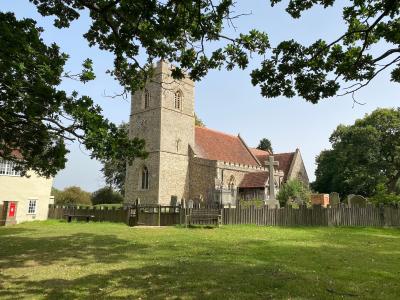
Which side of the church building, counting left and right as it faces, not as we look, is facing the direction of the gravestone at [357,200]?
left

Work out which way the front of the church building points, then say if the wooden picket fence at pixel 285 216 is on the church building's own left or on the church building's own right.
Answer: on the church building's own left

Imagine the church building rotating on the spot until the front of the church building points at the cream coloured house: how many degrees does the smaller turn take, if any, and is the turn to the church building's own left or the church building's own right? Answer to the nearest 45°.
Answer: approximately 90° to the church building's own right

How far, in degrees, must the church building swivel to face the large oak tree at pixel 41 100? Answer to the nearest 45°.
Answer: approximately 45° to its right

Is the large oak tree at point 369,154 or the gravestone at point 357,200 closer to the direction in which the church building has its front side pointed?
the gravestone

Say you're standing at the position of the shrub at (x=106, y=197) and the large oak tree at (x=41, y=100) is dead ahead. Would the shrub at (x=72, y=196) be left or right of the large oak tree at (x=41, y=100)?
right
